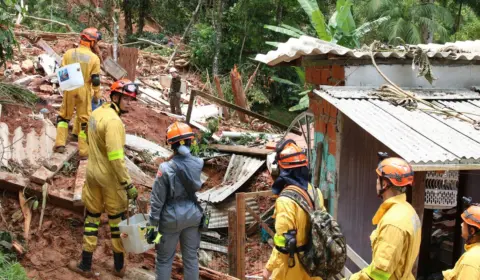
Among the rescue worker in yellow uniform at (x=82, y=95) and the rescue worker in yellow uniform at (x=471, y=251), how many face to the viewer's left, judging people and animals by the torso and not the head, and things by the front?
1

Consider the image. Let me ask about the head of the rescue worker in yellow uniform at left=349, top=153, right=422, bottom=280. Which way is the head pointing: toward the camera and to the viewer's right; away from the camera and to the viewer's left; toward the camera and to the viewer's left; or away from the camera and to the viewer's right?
away from the camera and to the viewer's left

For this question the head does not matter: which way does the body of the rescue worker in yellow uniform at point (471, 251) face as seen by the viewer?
to the viewer's left

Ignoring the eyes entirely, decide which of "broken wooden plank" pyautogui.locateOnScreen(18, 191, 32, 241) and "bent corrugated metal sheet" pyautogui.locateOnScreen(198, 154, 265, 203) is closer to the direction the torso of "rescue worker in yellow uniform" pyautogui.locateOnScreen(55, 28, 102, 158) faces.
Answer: the bent corrugated metal sheet

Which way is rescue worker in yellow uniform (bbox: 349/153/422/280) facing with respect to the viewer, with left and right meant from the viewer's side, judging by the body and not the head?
facing away from the viewer and to the left of the viewer

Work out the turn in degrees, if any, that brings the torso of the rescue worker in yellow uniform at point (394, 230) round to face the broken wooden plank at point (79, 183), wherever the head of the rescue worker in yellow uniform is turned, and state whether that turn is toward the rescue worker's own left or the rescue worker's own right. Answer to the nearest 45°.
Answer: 0° — they already face it
